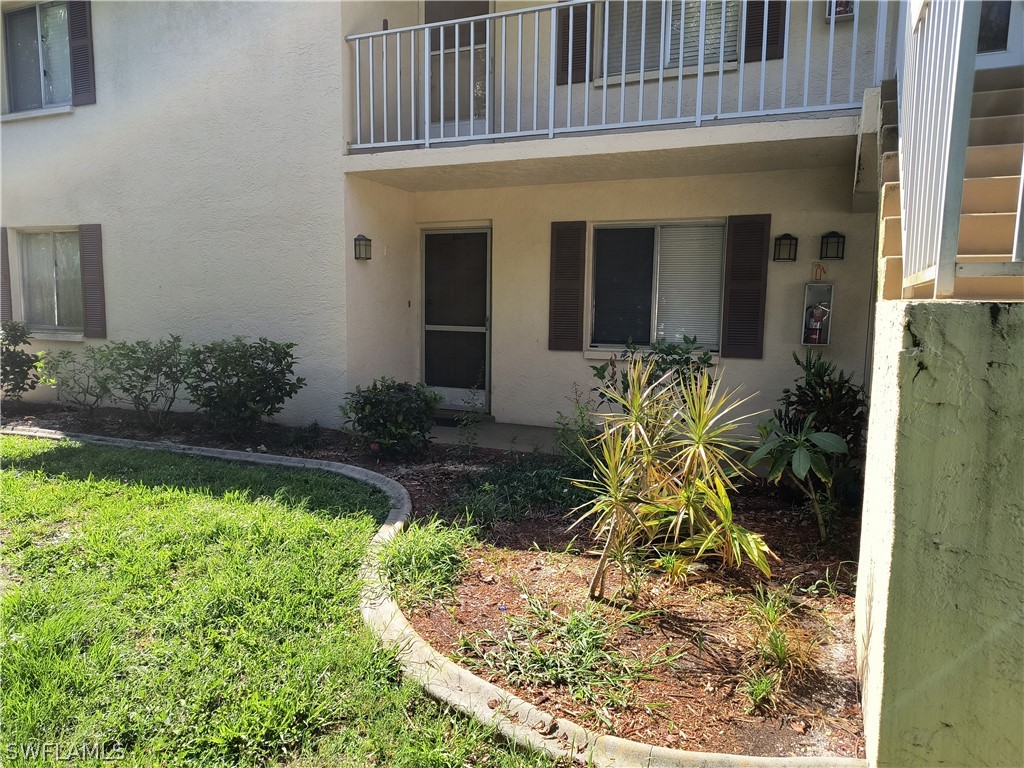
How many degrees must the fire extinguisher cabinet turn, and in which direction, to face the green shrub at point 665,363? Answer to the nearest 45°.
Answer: approximately 45° to its right

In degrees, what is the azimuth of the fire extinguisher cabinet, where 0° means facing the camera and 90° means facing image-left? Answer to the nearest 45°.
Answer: approximately 0°

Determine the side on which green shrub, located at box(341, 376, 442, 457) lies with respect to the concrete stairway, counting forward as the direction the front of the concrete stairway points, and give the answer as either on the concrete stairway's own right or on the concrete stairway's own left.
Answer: on the concrete stairway's own right

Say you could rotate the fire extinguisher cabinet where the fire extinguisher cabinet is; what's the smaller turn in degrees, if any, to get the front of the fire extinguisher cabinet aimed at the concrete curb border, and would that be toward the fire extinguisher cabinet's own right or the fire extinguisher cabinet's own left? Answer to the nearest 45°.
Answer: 0° — it already faces it

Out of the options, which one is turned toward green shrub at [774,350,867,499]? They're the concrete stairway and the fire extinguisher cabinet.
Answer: the fire extinguisher cabinet
